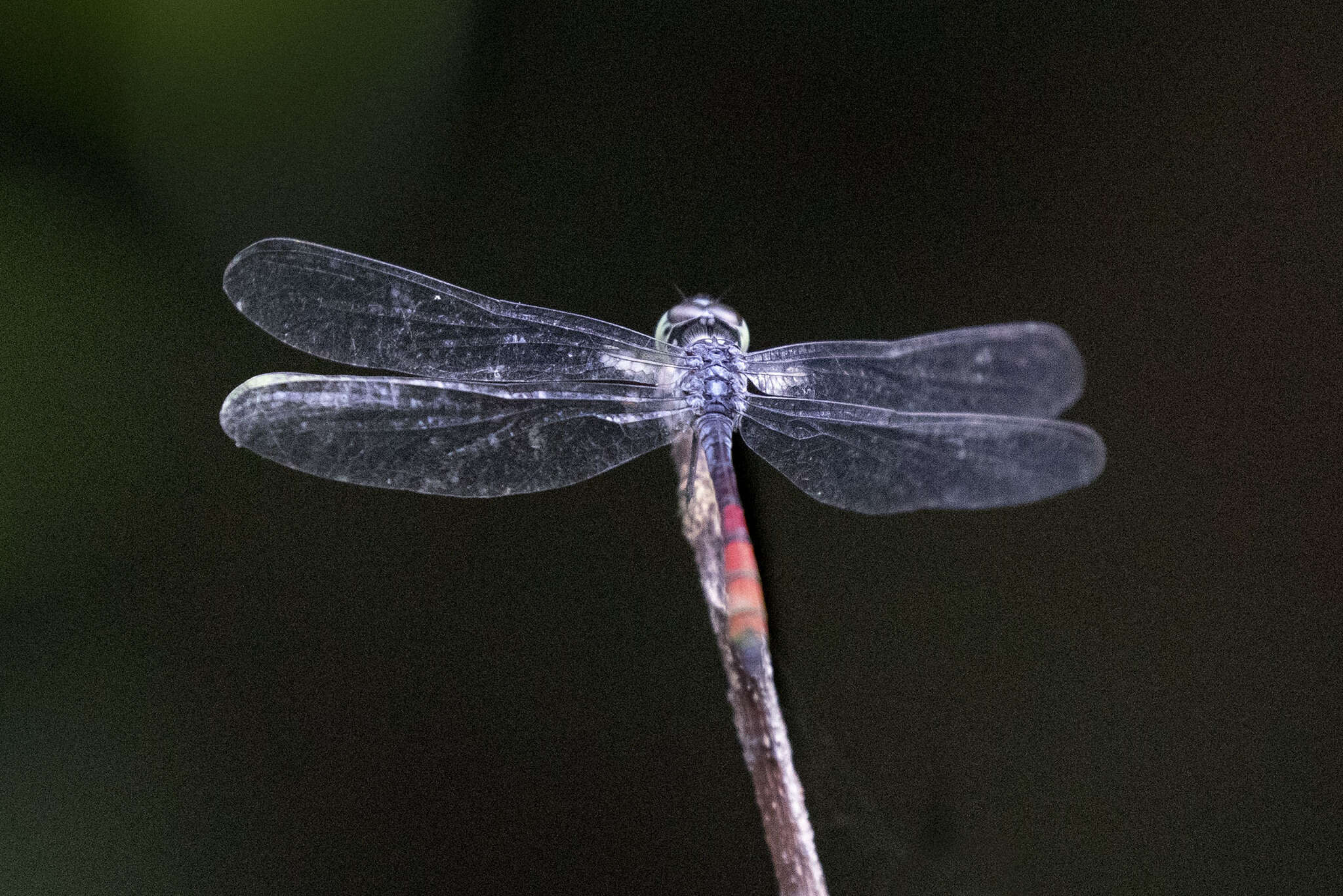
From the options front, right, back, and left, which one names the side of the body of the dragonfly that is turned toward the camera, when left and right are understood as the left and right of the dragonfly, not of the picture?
back
